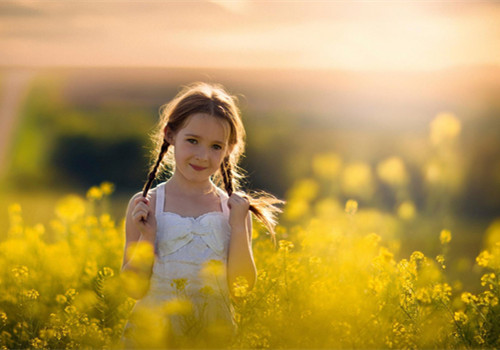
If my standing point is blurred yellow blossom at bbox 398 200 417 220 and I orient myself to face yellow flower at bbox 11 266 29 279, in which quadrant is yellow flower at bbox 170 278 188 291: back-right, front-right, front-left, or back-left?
front-left

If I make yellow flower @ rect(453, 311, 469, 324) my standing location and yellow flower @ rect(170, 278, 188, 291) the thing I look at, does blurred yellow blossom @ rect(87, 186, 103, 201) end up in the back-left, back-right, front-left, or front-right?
front-right

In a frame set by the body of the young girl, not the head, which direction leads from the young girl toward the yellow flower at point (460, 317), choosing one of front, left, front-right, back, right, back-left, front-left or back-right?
left

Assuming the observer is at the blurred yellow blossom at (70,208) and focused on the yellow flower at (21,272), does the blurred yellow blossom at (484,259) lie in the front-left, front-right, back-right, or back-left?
front-left

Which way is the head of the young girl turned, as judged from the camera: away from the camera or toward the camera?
toward the camera

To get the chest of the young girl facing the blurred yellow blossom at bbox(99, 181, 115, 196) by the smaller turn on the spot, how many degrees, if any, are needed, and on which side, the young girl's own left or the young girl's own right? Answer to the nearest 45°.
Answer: approximately 180°

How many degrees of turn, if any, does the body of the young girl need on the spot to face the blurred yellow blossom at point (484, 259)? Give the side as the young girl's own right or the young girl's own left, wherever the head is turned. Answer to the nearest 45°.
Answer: approximately 90° to the young girl's own left

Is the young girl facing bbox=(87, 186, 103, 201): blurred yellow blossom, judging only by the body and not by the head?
no

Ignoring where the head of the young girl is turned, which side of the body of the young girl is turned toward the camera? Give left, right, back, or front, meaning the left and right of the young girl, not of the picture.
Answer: front

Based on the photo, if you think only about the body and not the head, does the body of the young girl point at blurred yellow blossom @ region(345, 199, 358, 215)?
no

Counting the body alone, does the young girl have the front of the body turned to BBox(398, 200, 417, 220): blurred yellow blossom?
no

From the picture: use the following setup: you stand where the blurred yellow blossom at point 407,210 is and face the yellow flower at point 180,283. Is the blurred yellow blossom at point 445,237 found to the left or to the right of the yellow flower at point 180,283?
left

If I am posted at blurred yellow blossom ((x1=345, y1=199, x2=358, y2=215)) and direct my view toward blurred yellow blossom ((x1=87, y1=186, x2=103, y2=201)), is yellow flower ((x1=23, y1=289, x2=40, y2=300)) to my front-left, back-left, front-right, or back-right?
front-left

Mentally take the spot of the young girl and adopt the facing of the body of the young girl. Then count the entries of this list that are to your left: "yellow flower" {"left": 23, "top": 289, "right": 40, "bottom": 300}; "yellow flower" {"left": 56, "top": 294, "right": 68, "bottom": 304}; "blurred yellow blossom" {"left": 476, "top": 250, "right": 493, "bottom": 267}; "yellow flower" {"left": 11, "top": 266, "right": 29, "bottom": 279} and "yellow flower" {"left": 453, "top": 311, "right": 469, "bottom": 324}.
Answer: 2
